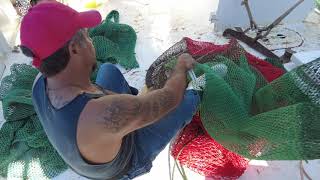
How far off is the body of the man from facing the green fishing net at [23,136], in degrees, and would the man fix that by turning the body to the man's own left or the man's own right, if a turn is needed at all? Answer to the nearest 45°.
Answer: approximately 90° to the man's own left

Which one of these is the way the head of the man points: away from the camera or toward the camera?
away from the camera

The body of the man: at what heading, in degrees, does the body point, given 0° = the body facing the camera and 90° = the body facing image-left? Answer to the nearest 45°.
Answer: approximately 225°

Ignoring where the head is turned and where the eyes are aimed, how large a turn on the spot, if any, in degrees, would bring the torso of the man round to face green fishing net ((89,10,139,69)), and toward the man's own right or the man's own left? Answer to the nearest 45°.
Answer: approximately 45° to the man's own left

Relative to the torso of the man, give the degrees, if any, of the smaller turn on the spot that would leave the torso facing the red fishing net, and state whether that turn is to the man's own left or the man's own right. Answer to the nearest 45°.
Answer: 0° — they already face it
